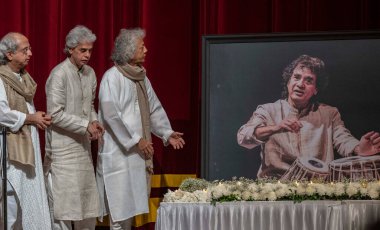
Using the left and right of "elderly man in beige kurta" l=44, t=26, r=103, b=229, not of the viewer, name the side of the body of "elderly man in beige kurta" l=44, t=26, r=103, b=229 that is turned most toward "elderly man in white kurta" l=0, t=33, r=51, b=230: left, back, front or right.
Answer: right

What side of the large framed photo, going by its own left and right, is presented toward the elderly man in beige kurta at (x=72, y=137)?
right

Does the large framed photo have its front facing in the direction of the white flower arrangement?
yes

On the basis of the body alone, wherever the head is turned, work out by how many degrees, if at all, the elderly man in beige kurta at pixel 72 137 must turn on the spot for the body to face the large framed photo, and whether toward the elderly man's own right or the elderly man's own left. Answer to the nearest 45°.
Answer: approximately 45° to the elderly man's own left

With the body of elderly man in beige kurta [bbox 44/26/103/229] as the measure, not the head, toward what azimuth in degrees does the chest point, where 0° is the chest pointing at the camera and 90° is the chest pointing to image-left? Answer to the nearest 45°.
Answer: approximately 315°

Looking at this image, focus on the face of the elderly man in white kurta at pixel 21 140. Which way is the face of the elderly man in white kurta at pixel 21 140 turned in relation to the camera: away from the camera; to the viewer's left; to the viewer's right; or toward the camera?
to the viewer's right

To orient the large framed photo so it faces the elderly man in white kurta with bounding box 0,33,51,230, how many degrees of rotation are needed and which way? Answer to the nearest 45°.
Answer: approximately 90° to its right

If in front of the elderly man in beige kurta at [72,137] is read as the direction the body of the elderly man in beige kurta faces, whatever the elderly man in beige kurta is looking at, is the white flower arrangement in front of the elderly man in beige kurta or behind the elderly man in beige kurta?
in front

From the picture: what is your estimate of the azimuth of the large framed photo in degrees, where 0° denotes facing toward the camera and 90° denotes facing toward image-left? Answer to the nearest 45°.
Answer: approximately 0°

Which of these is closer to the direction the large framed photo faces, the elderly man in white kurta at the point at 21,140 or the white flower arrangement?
the white flower arrangement

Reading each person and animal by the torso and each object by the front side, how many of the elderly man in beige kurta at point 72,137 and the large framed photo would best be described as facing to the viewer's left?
0
